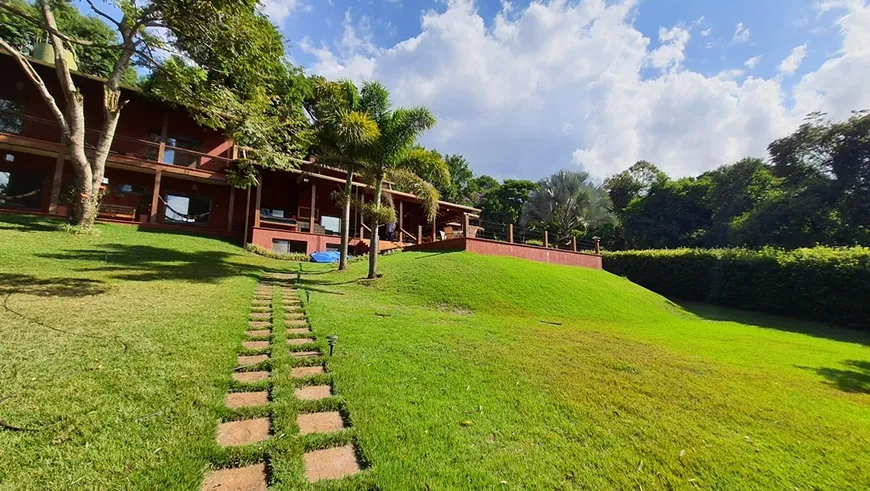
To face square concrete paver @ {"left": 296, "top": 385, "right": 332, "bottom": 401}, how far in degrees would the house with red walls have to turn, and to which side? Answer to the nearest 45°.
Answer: approximately 45° to its right

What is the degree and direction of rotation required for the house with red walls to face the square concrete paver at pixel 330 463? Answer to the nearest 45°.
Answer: approximately 45° to its right

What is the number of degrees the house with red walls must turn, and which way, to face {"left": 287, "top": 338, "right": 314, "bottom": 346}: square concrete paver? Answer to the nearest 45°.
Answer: approximately 45° to its right

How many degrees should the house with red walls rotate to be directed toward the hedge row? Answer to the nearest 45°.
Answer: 0° — it already faces it

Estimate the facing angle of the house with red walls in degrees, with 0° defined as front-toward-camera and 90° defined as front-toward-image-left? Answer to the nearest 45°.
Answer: approximately 315°

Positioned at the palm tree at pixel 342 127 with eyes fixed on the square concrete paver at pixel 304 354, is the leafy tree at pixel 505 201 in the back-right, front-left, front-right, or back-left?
back-left
